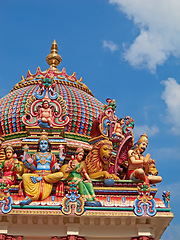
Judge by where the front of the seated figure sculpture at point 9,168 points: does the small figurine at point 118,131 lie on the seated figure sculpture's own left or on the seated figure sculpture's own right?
on the seated figure sculpture's own left

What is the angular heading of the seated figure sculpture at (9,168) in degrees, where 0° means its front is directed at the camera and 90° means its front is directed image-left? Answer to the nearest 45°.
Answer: approximately 0°
